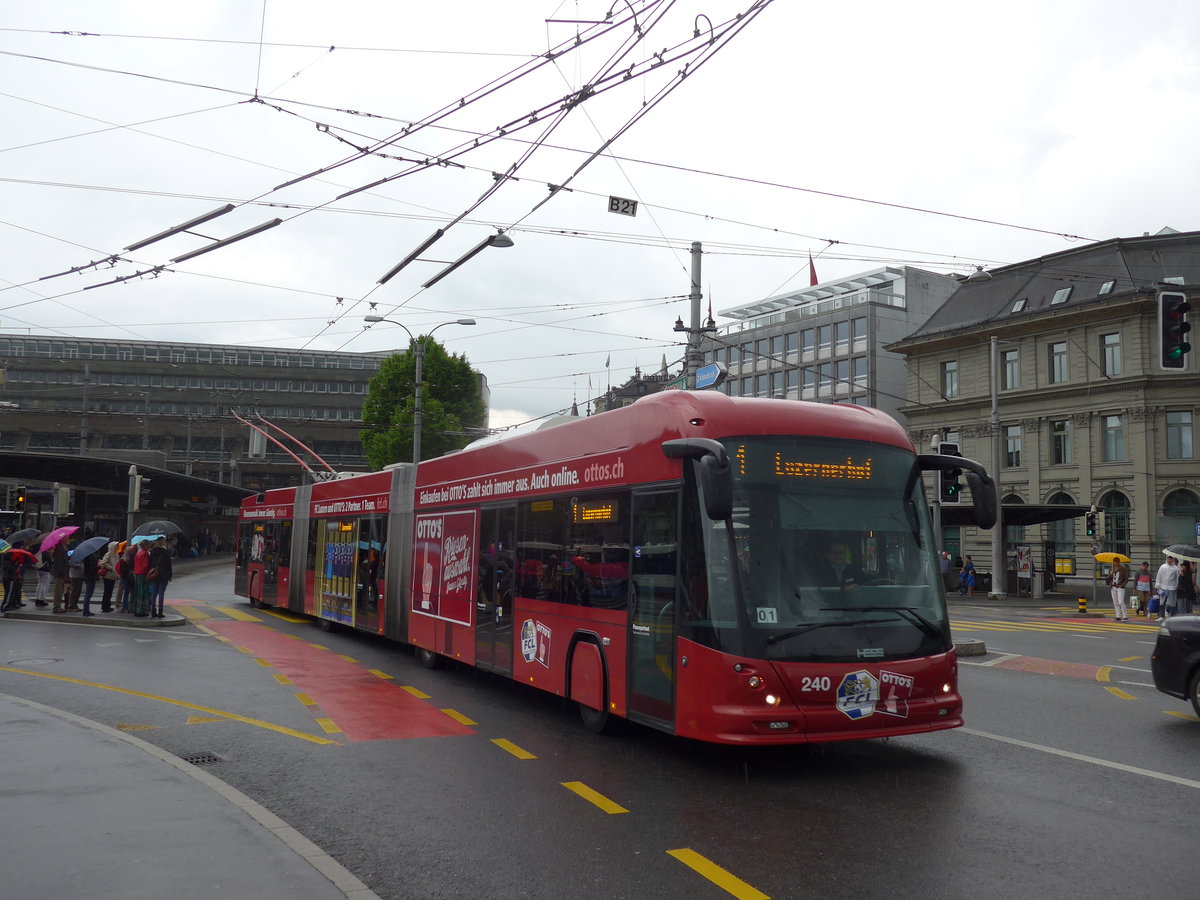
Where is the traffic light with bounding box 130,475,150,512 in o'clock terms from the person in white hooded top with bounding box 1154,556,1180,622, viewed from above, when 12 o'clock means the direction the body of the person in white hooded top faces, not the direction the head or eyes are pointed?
The traffic light is roughly at 2 o'clock from the person in white hooded top.

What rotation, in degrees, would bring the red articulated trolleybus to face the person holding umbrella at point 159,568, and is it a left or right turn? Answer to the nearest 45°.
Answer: approximately 180°

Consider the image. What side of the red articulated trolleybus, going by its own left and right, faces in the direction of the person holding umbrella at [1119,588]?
left

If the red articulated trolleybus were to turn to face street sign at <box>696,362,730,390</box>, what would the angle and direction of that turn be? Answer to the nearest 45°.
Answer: approximately 135° to its left

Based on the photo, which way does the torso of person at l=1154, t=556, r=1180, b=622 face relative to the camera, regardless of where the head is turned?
toward the camera

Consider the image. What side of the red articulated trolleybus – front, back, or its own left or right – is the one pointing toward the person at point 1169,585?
left

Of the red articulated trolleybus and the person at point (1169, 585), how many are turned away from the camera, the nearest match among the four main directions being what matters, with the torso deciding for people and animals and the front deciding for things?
0

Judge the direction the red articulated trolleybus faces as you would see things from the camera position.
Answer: facing the viewer and to the right of the viewer

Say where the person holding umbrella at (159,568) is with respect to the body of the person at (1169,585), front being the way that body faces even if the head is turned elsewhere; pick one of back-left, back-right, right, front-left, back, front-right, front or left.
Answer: front-right

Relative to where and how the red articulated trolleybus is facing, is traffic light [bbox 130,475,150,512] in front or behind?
behind

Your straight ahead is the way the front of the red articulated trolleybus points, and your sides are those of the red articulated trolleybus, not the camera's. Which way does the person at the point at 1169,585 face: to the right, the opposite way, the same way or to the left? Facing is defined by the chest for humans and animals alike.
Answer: to the right

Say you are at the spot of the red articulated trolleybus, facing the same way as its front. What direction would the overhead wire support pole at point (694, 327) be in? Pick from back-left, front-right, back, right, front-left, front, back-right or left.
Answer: back-left

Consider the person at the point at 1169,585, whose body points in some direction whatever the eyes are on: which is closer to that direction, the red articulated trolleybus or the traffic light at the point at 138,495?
the red articulated trolleybus
